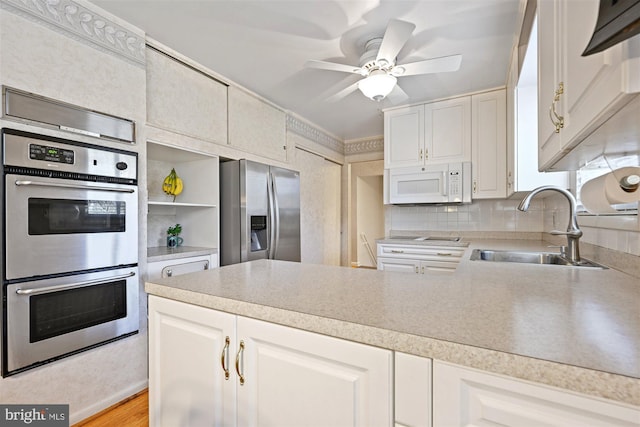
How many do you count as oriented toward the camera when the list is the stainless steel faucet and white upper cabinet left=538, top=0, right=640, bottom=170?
0

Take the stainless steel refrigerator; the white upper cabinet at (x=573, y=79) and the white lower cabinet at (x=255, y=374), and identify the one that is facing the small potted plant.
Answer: the white upper cabinet

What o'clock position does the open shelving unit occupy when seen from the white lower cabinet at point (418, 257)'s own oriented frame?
The open shelving unit is roughly at 2 o'clock from the white lower cabinet.

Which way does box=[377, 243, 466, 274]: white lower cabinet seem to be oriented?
toward the camera

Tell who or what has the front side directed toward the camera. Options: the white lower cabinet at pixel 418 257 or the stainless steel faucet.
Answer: the white lower cabinet

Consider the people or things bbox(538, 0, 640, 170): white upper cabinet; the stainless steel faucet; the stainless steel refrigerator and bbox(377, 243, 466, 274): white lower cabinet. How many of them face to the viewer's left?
2

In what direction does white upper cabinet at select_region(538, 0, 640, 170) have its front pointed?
to the viewer's left

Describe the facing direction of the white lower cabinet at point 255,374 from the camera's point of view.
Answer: facing the viewer and to the left of the viewer

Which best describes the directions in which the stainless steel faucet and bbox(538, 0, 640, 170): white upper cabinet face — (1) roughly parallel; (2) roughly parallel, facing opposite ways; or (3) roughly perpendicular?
roughly parallel

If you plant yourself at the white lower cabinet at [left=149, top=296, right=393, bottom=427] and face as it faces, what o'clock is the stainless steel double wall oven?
The stainless steel double wall oven is roughly at 3 o'clock from the white lower cabinet.

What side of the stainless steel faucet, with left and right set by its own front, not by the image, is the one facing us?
left

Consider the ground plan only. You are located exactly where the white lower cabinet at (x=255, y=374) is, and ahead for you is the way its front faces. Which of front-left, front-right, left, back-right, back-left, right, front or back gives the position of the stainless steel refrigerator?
back-right

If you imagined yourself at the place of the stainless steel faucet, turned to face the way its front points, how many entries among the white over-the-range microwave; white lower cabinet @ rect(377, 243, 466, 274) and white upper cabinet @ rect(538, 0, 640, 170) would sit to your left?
1

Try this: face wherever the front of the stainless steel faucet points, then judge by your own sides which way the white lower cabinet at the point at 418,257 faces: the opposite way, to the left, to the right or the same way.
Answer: to the left

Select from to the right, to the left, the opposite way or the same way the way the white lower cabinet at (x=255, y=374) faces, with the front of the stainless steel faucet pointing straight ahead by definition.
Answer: to the left

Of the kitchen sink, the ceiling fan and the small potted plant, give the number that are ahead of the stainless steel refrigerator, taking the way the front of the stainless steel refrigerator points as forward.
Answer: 2

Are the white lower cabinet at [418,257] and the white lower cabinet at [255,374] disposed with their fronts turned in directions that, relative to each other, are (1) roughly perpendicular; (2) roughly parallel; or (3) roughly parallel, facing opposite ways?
roughly parallel

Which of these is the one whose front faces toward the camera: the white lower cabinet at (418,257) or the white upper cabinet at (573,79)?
the white lower cabinet
